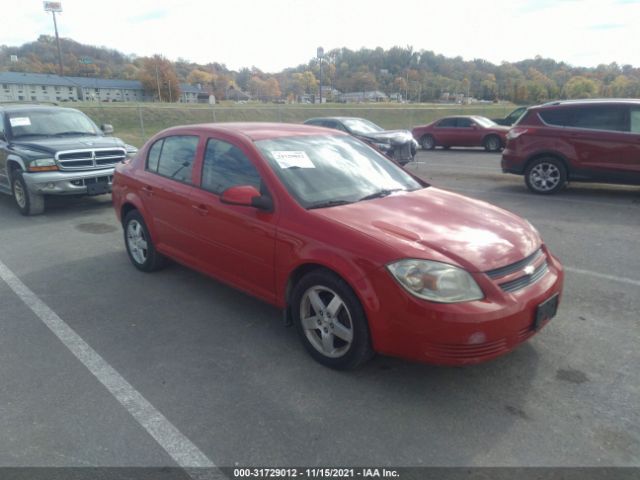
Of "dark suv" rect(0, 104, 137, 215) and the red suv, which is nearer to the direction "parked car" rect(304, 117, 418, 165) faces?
the red suv

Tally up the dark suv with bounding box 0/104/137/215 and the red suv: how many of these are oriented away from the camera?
0

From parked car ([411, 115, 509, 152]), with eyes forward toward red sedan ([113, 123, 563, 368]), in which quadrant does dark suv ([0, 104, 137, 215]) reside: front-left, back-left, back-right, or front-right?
front-right

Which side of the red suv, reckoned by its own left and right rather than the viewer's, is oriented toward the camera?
right

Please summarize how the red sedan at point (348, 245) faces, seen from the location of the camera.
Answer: facing the viewer and to the right of the viewer

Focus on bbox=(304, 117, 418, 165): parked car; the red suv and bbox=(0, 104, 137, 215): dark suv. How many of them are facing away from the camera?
0

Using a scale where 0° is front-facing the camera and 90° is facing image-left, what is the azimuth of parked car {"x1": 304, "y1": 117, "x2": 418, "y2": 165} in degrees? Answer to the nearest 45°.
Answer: approximately 315°

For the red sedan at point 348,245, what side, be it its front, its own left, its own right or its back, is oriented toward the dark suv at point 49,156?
back

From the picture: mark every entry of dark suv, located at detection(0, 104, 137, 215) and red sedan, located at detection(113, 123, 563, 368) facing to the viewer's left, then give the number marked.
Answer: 0

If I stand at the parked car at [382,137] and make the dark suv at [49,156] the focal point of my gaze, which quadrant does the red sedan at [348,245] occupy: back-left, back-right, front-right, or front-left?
front-left

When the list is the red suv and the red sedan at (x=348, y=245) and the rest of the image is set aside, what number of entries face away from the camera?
0

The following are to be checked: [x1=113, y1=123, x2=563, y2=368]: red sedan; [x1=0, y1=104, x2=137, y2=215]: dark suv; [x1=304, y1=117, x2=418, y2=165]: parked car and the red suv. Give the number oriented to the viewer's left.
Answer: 0

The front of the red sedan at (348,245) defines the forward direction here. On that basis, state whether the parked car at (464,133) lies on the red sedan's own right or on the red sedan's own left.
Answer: on the red sedan's own left

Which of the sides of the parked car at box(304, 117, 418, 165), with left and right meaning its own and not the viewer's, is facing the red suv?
front

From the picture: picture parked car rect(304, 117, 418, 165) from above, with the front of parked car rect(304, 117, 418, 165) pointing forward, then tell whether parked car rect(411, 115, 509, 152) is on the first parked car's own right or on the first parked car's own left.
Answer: on the first parked car's own left

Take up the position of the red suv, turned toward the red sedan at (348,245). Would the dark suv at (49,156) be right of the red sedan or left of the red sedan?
right
